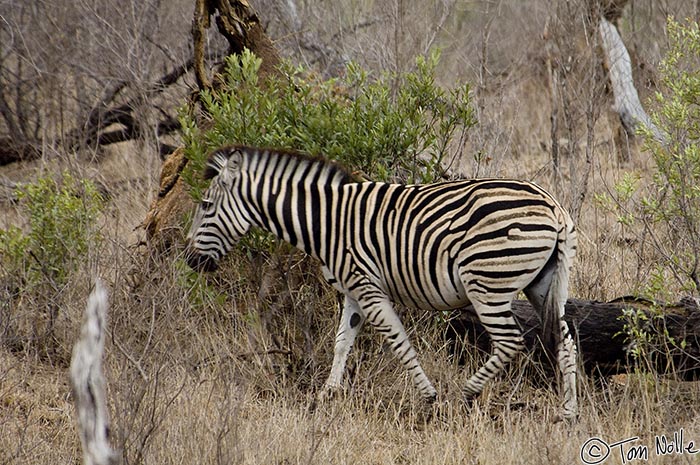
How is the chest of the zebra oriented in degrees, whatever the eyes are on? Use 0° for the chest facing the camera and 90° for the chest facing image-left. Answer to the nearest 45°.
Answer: approximately 90°

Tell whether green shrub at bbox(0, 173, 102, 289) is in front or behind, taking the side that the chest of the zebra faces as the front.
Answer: in front

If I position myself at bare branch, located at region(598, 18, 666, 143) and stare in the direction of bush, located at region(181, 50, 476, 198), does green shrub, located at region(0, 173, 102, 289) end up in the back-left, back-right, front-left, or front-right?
front-right

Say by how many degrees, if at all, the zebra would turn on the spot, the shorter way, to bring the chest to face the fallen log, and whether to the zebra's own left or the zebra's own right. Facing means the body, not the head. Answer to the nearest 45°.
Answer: approximately 180°

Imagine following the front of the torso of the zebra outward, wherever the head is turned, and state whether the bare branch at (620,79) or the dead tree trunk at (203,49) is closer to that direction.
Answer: the dead tree trunk

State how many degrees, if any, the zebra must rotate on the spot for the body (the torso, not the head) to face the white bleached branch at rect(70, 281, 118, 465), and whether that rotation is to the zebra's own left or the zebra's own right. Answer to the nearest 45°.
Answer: approximately 45° to the zebra's own left

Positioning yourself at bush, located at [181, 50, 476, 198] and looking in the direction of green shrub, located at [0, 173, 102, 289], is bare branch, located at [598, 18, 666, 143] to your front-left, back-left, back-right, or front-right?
back-right

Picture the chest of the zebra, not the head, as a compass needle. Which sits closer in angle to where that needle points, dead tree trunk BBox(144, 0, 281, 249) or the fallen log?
the dead tree trunk

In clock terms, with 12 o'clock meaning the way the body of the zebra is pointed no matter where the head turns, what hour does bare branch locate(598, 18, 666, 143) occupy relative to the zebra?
The bare branch is roughly at 4 o'clock from the zebra.
